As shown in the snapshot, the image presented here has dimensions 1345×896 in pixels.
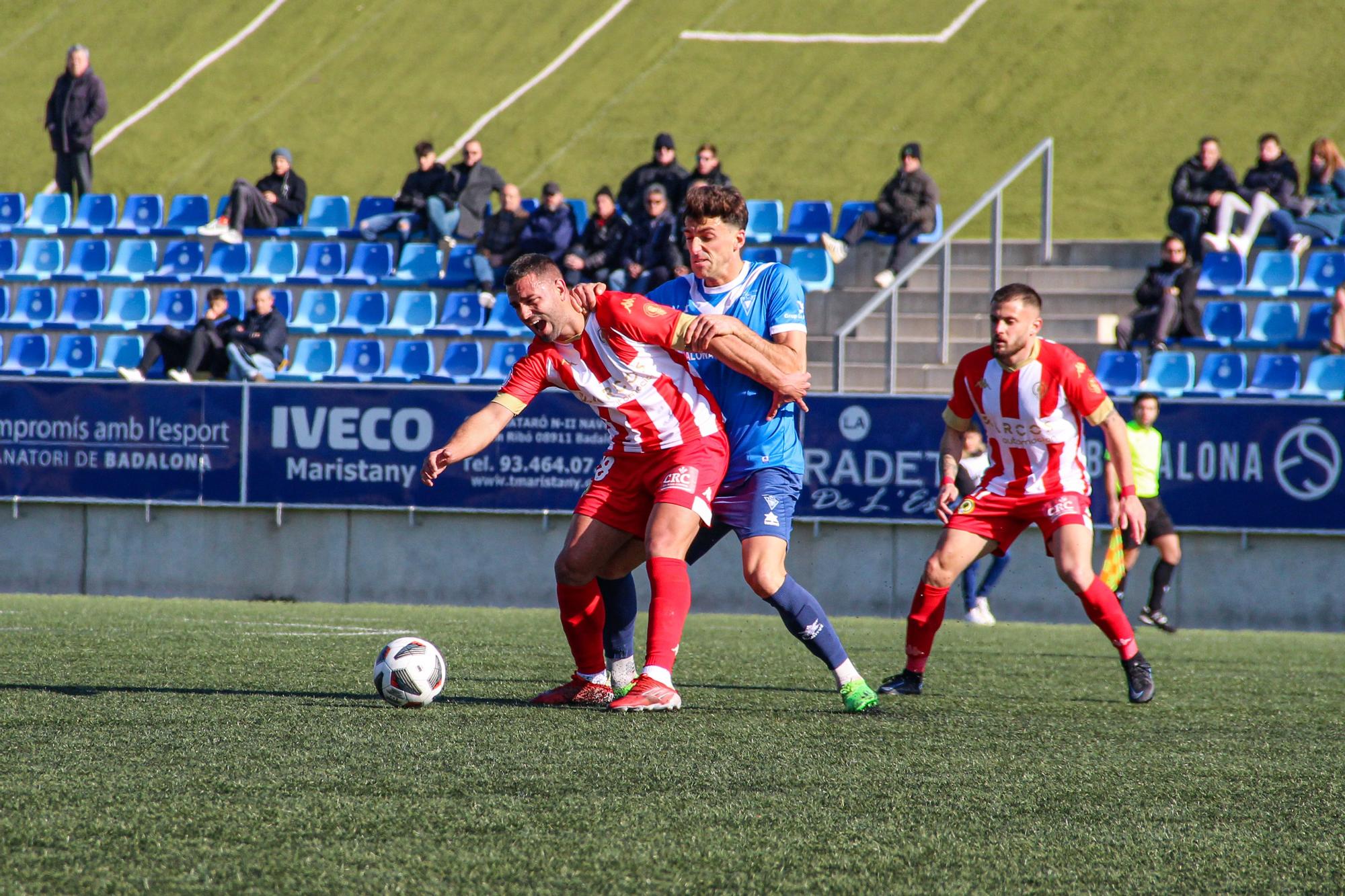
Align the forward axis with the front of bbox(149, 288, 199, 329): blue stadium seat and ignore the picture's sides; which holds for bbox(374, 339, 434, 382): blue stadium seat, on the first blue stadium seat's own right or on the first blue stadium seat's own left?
on the first blue stadium seat's own left

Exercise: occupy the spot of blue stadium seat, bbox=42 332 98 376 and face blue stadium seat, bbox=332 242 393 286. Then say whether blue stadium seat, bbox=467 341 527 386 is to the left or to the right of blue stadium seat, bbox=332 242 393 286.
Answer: right

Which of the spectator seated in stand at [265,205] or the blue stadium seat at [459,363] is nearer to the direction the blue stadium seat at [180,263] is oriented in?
the blue stadium seat

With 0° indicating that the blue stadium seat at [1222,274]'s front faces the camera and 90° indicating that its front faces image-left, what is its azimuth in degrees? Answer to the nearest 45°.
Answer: approximately 45°

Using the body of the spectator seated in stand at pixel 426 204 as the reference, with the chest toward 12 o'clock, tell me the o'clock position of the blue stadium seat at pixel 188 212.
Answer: The blue stadium seat is roughly at 3 o'clock from the spectator seated in stand.

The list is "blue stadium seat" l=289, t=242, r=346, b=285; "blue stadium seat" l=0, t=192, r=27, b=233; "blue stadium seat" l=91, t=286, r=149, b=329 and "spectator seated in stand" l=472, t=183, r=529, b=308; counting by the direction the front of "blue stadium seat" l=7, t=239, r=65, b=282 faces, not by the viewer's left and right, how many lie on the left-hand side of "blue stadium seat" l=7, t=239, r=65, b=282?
3

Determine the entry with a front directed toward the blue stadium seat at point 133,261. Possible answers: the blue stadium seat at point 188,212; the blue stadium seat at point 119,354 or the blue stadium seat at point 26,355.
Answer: the blue stadium seat at point 188,212

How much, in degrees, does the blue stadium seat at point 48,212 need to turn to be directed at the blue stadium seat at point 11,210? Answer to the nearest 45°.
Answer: approximately 90° to its right

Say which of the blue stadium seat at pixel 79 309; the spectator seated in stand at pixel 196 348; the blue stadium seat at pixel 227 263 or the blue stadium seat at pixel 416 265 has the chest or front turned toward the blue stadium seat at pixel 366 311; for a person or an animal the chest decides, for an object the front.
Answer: the blue stadium seat at pixel 416 265
